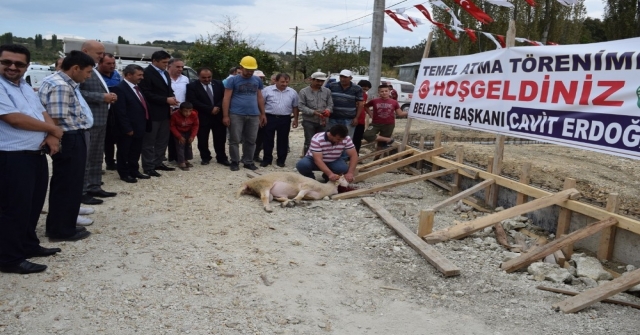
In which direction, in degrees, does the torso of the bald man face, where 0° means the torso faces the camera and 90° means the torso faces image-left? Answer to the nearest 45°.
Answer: approximately 270°

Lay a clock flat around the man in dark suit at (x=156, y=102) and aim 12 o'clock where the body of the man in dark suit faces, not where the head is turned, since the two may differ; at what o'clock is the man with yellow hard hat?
The man with yellow hard hat is roughly at 10 o'clock from the man in dark suit.

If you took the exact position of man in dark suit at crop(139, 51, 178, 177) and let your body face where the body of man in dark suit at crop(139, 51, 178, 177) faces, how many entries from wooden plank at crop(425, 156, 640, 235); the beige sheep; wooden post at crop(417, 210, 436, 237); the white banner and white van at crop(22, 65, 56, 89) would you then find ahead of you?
4

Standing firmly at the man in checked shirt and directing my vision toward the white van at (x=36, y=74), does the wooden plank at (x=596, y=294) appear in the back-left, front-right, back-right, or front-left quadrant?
back-right

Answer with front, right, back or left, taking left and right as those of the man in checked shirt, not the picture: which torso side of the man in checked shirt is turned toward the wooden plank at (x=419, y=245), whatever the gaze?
front

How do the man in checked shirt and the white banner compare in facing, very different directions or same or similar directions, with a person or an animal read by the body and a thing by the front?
very different directions

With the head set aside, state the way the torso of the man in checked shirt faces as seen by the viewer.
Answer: to the viewer's right

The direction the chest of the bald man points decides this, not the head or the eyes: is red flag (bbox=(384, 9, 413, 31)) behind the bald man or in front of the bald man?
in front

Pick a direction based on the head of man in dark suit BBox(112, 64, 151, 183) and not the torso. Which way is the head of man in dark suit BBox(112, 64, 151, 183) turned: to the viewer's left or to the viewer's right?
to the viewer's right

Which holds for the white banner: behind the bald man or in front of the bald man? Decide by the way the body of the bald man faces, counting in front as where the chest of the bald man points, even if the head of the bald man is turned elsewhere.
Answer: in front

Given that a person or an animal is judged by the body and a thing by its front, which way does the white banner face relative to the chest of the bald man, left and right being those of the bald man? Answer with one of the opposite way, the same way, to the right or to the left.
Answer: the opposite way

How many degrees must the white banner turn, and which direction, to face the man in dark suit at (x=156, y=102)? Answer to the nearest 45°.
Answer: approximately 45° to its right

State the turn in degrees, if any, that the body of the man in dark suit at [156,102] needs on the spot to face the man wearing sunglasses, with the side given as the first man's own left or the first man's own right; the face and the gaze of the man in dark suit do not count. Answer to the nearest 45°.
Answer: approximately 45° to the first man's own right

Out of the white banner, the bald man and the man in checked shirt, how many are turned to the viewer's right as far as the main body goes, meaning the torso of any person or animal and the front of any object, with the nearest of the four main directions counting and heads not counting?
2

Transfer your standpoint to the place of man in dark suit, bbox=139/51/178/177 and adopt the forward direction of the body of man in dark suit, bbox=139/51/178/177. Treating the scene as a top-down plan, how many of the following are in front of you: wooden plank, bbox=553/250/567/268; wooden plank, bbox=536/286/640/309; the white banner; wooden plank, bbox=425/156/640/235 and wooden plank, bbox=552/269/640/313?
5

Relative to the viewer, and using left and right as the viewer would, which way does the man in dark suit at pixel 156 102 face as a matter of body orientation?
facing the viewer and to the right of the viewer
